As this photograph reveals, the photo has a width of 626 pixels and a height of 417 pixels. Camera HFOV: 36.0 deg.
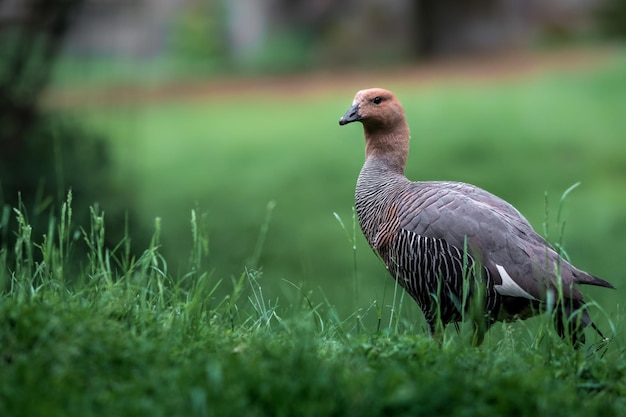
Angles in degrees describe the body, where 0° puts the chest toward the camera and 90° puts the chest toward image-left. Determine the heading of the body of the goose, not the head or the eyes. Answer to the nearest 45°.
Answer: approximately 90°

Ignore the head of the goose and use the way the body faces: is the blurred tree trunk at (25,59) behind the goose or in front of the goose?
in front
